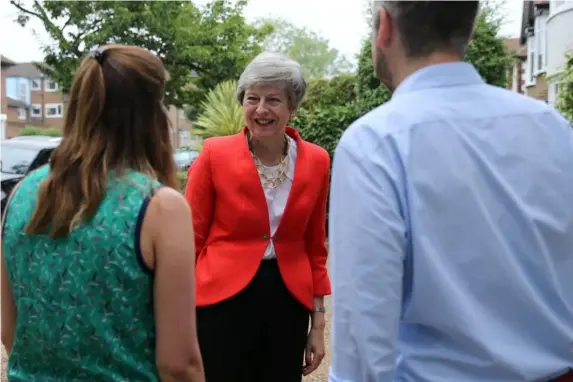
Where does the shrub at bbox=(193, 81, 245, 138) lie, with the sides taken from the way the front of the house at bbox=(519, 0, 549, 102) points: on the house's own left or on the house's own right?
on the house's own left

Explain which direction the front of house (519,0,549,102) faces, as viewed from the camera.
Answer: facing to the left of the viewer

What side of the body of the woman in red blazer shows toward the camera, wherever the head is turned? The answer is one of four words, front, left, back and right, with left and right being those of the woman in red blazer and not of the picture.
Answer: front

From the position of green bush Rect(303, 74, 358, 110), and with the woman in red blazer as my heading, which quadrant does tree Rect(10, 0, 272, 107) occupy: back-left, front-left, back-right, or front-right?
back-right

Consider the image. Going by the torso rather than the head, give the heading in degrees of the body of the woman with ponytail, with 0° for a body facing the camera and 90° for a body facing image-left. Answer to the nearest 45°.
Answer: approximately 225°

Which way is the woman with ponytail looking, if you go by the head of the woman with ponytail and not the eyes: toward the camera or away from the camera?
away from the camera

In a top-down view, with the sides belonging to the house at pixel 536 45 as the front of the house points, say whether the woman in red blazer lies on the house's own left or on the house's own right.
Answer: on the house's own left

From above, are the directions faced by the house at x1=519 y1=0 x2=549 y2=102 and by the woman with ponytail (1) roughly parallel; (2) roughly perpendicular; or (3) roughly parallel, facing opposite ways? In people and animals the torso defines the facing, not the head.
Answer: roughly perpendicular

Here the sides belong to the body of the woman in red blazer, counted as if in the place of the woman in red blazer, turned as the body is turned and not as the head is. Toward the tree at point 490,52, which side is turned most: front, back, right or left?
back

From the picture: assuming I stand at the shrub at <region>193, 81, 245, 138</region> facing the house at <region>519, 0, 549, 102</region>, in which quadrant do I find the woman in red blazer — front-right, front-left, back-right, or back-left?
back-right

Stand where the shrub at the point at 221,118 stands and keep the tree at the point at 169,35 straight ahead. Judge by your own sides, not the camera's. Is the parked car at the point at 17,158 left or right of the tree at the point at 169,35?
left
